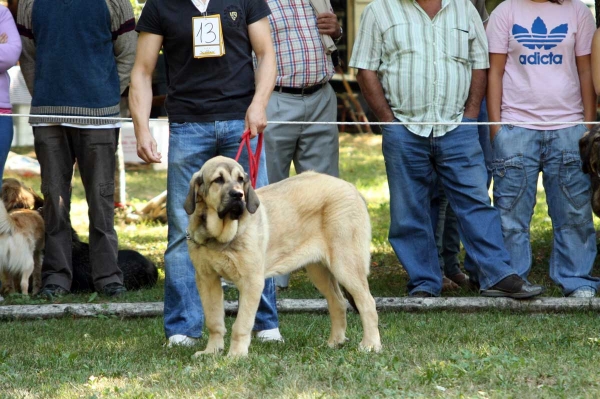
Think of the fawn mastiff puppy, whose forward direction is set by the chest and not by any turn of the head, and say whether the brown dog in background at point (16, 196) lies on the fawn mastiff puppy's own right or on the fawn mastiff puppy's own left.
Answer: on the fawn mastiff puppy's own right

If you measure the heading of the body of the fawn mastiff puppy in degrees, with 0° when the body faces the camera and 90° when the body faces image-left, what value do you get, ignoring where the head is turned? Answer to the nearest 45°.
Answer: approximately 45°
